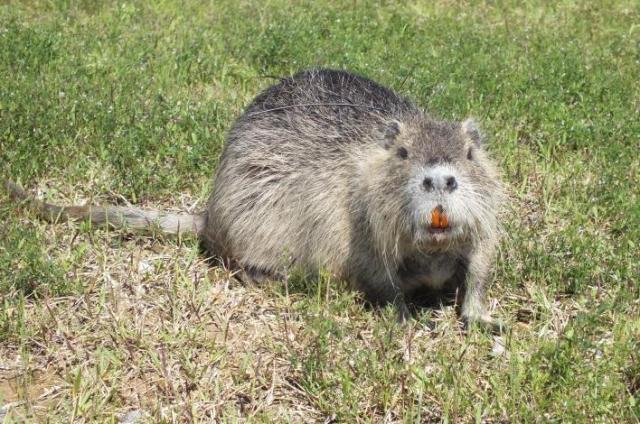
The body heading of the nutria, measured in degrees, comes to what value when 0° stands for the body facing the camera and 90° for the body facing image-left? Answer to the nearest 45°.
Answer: approximately 315°
